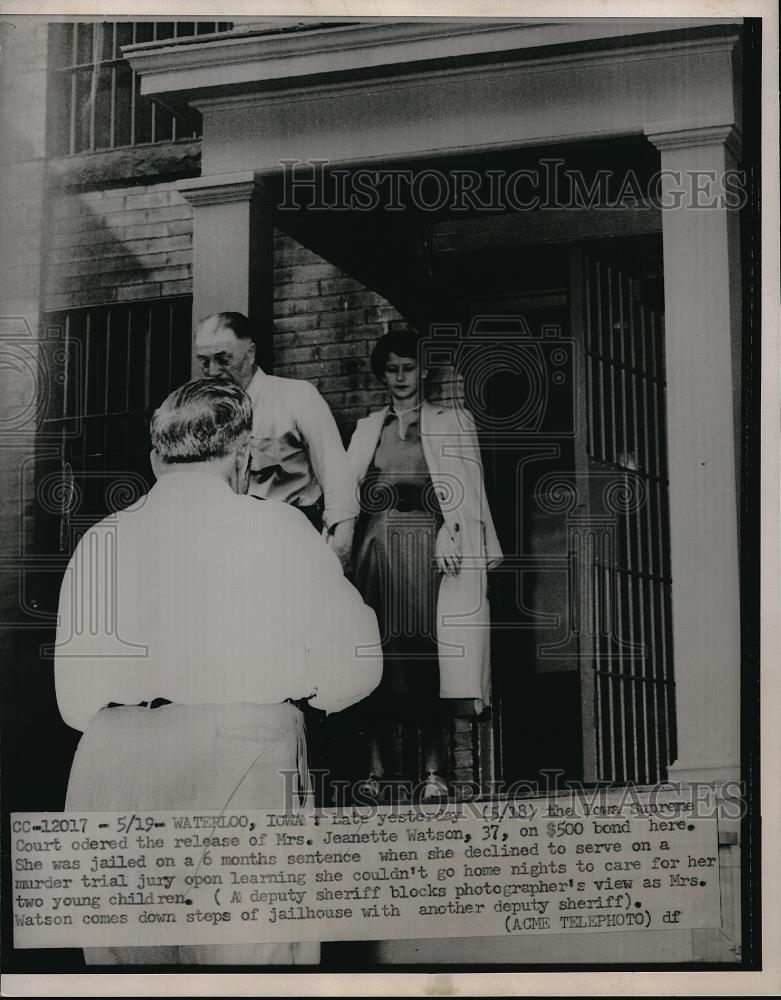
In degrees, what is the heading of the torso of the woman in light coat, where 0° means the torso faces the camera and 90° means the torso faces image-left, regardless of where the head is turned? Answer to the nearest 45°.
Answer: approximately 0°
